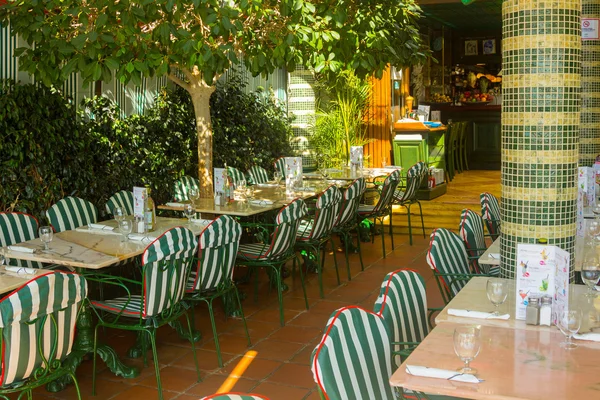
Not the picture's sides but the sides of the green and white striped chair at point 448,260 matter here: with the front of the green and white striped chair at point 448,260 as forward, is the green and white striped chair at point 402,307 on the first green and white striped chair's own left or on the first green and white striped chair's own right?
on the first green and white striped chair's own right

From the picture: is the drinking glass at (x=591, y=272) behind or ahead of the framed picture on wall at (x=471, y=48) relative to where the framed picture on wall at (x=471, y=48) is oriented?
ahead

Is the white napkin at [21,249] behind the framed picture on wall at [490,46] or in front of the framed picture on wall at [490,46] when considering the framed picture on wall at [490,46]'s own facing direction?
in front

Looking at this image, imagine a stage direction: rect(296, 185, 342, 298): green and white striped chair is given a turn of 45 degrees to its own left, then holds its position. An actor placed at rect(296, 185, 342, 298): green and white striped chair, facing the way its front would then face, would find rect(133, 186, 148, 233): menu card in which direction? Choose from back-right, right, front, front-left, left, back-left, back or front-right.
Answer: front-left

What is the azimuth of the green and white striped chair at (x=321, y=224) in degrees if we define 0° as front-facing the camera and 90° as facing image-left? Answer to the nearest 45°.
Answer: approximately 135°

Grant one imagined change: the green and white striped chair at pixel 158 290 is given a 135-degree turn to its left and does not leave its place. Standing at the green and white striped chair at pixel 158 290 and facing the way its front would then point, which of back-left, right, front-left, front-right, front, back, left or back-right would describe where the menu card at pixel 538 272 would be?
front-left

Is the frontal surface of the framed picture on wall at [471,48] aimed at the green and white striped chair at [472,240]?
yes

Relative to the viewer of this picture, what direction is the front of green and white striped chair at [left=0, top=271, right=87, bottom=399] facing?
facing away from the viewer and to the left of the viewer

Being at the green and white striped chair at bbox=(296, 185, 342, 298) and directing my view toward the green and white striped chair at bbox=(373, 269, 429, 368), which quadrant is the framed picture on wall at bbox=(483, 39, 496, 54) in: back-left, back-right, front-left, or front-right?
back-left

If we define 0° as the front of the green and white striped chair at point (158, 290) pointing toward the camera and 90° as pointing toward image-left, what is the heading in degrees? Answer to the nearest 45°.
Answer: approximately 135°

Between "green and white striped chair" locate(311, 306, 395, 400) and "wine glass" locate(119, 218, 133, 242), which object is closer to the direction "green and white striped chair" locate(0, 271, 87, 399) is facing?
the wine glass

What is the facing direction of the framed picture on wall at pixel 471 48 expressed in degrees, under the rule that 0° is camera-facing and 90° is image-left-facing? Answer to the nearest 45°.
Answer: approximately 0°
